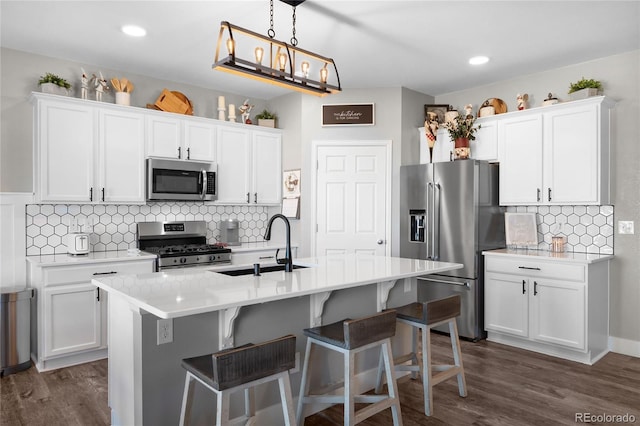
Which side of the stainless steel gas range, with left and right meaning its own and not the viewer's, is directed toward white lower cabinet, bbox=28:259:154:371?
right

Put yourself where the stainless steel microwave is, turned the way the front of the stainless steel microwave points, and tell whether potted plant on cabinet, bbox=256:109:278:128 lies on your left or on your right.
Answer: on your left

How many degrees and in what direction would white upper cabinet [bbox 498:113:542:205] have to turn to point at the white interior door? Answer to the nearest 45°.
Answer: approximately 45° to its right

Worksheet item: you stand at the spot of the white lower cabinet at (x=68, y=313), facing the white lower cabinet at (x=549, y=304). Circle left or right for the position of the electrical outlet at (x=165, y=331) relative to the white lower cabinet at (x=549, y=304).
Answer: right

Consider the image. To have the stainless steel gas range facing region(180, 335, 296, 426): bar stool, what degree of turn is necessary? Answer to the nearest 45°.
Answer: approximately 45° to its right
